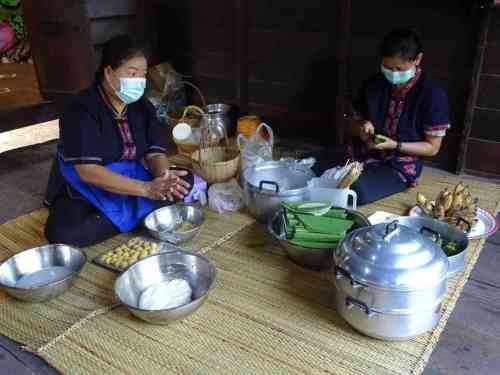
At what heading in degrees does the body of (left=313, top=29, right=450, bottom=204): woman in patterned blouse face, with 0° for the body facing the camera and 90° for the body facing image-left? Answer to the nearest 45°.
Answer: approximately 45°

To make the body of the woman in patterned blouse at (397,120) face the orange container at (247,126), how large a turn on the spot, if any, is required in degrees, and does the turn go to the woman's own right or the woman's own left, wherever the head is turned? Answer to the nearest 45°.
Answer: approximately 90° to the woman's own right

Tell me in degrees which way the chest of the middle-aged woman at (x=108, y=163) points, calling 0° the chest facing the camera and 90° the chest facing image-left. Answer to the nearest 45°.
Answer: approximately 315°

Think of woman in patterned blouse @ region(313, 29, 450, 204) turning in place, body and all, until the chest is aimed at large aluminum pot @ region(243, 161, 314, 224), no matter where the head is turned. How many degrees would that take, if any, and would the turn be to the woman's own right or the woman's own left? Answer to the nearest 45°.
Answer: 0° — they already face it

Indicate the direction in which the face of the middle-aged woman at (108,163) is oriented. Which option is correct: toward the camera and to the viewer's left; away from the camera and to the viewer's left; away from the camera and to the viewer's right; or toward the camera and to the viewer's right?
toward the camera and to the viewer's right

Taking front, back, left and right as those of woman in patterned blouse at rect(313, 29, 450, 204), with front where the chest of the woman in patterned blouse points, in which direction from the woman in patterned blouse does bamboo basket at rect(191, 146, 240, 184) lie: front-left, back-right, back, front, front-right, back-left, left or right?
front-right

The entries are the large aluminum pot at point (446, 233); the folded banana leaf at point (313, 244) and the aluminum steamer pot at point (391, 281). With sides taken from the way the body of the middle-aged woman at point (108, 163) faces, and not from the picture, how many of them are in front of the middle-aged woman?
3

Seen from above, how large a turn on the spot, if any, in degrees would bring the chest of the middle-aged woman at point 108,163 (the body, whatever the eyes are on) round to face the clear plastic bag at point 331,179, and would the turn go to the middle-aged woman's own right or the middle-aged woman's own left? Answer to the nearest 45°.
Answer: approximately 45° to the middle-aged woman's own left

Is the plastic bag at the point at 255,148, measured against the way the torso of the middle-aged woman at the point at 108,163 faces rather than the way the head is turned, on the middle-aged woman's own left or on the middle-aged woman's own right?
on the middle-aged woman's own left

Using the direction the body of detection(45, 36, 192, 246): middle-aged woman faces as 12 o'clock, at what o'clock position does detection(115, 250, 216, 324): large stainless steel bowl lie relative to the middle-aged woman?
The large stainless steel bowl is roughly at 1 o'clock from the middle-aged woman.

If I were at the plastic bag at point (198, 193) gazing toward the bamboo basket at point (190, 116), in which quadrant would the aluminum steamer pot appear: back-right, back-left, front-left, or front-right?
back-right

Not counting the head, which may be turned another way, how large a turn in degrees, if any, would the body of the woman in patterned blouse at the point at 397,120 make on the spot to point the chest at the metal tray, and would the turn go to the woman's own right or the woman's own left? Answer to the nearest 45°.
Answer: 0° — they already face it

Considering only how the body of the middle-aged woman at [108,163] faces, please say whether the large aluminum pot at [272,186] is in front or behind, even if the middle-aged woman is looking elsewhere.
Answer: in front

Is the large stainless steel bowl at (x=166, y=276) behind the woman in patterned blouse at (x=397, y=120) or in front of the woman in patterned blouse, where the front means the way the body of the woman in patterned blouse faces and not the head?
in front
